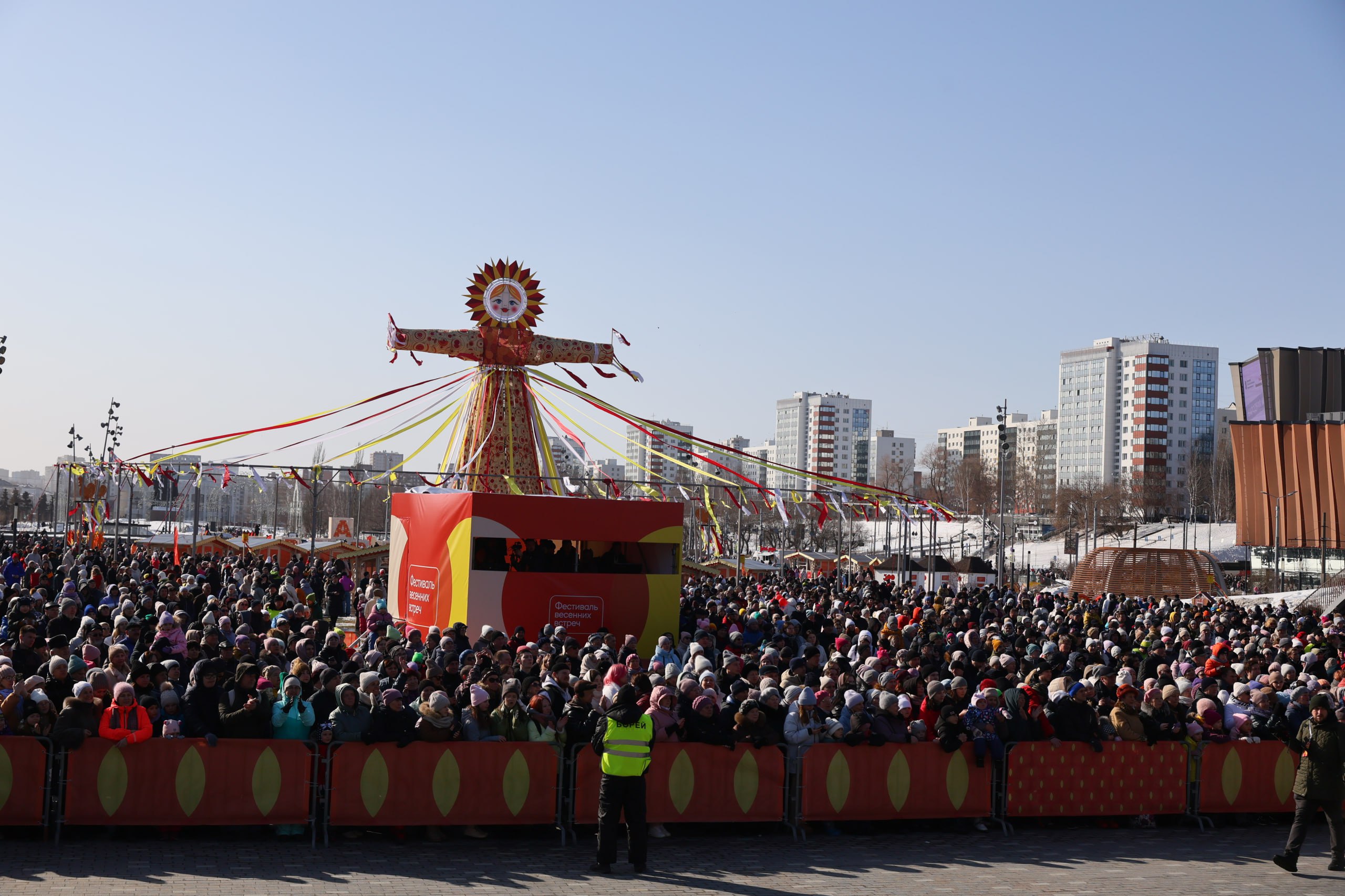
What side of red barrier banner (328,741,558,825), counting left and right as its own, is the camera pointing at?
front

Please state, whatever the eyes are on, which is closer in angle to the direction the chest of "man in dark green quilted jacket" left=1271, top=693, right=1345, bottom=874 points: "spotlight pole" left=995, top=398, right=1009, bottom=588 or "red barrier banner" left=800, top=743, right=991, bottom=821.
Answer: the red barrier banner

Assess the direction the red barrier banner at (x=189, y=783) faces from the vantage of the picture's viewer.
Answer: facing the viewer

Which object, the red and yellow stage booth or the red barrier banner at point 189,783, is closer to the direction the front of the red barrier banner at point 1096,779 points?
the red barrier banner

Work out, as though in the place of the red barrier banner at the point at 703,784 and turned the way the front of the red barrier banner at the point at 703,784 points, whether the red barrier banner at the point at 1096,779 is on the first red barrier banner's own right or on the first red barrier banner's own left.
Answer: on the first red barrier banner's own left

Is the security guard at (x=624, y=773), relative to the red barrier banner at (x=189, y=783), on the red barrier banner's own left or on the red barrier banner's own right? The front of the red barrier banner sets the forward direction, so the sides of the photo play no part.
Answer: on the red barrier banner's own left

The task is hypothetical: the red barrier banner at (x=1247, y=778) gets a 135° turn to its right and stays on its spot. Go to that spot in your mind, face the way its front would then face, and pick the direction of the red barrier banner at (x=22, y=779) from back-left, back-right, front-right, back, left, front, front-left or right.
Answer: left

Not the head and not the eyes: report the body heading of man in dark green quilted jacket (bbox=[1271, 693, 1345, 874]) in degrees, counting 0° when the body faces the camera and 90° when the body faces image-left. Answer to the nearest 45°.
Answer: approximately 45°

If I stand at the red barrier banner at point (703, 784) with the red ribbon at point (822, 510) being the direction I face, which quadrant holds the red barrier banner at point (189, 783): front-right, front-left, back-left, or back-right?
back-left

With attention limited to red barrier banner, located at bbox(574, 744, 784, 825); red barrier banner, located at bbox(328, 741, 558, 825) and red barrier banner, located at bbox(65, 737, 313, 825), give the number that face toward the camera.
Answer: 3

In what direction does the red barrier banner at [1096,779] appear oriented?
toward the camera

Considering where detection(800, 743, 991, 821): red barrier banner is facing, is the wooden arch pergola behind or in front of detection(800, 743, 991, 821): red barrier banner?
behind

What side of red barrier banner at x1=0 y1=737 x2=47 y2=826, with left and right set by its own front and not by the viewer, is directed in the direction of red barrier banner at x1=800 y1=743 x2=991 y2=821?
left

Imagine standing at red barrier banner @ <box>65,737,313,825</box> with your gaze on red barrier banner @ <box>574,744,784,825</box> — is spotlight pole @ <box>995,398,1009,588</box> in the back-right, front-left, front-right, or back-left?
front-left

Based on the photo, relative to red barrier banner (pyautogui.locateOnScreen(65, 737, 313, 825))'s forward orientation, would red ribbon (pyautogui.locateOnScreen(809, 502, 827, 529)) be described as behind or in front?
behind

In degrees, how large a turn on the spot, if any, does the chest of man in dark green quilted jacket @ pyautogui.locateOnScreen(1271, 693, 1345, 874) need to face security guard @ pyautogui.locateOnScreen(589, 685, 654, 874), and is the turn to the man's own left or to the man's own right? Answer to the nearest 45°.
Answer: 0° — they already face them

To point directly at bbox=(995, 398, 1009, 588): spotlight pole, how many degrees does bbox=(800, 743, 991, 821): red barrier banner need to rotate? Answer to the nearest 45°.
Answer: approximately 180°

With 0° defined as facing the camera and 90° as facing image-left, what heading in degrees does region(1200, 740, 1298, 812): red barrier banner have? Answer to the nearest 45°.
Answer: approximately 0°

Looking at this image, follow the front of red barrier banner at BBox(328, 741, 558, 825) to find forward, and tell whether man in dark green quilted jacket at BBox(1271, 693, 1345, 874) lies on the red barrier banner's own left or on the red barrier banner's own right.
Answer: on the red barrier banner's own left
